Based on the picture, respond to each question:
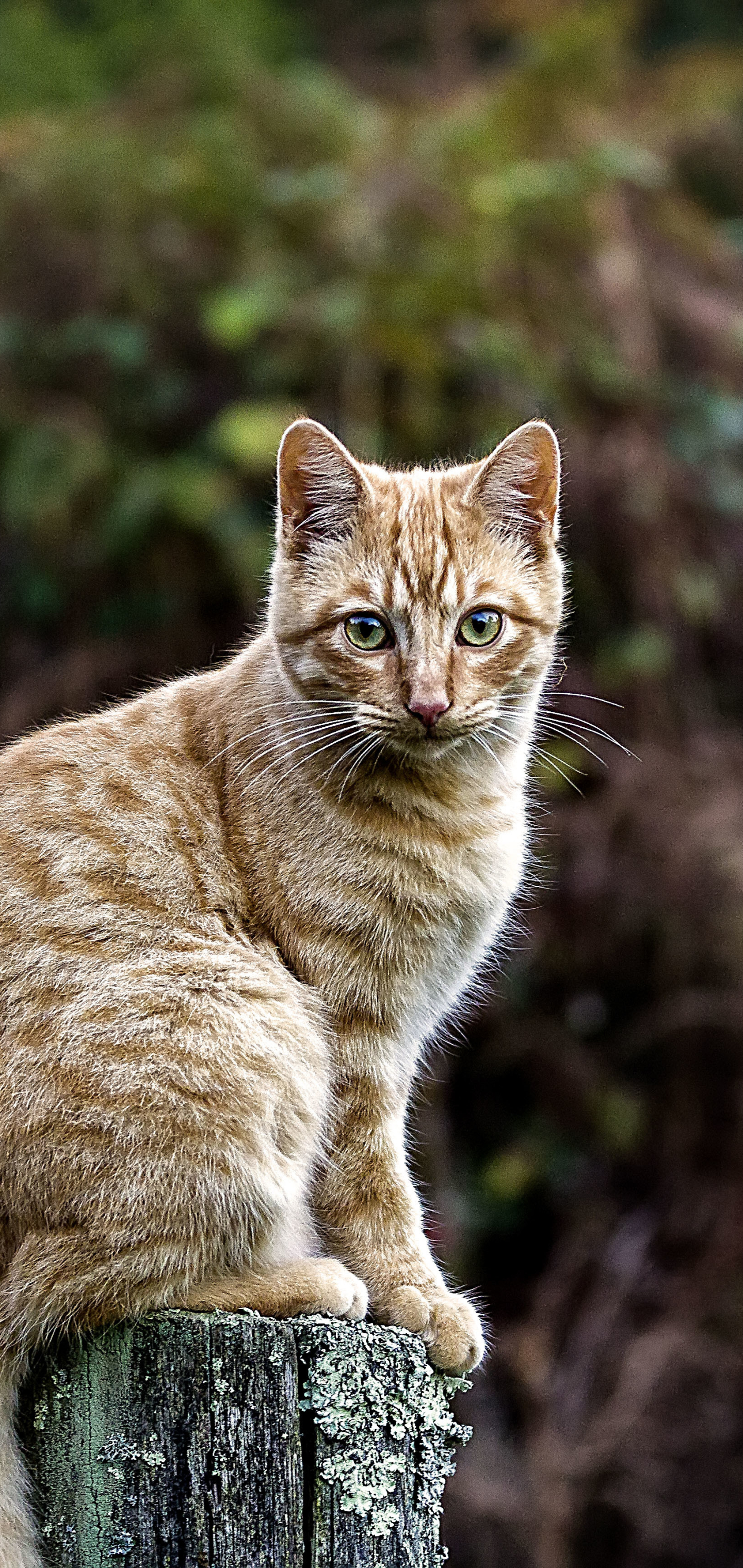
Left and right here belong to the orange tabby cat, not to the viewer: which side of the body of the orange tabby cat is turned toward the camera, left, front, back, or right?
right

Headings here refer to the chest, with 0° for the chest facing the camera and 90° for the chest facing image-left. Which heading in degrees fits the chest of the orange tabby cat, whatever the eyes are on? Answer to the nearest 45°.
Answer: approximately 270°
